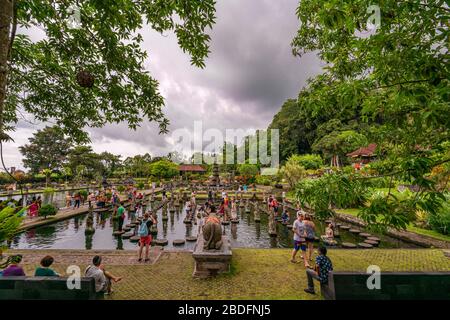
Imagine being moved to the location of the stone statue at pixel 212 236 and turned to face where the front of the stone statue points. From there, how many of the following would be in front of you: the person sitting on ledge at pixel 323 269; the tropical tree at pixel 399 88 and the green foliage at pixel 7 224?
0

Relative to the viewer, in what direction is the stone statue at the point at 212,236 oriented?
away from the camera

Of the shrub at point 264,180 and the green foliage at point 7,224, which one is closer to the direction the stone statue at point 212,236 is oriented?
the shrub

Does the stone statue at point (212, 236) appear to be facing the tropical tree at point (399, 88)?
no

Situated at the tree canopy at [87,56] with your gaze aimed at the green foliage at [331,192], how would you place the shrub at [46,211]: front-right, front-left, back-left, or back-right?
back-left

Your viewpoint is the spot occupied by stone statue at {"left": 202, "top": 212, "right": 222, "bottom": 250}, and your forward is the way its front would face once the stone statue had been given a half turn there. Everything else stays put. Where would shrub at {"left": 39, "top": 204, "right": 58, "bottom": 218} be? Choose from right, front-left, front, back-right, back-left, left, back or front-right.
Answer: back-right

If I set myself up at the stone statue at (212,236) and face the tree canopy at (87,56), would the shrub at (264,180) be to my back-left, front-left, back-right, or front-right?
back-right

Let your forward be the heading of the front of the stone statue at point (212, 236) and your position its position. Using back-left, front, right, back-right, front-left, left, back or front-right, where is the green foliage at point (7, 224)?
back-left

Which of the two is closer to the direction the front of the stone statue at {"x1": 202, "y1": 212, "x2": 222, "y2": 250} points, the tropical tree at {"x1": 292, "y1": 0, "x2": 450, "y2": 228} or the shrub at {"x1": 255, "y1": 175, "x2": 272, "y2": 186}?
the shrub

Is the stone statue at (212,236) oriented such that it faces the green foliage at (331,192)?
no

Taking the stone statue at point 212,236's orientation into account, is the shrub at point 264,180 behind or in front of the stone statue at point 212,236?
in front
